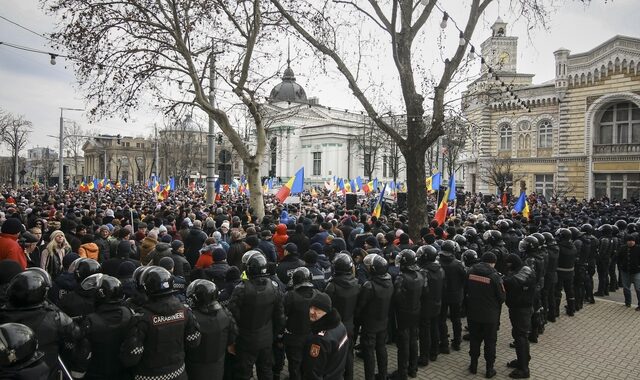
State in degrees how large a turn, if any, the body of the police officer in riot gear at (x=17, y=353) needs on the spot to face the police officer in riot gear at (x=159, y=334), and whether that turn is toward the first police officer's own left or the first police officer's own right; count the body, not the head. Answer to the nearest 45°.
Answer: approximately 90° to the first police officer's own right

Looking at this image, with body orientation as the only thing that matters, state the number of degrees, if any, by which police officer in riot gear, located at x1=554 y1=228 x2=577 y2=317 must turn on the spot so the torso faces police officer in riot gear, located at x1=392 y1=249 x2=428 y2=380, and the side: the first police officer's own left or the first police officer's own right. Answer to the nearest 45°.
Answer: approximately 90° to the first police officer's own left

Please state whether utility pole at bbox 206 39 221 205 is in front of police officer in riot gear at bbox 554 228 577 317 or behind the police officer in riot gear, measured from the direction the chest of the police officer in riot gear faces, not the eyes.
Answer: in front

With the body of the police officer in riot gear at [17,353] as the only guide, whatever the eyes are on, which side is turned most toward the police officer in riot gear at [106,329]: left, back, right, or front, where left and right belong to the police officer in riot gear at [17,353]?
right

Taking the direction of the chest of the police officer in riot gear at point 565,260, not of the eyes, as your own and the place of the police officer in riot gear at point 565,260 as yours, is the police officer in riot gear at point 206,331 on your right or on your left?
on your left

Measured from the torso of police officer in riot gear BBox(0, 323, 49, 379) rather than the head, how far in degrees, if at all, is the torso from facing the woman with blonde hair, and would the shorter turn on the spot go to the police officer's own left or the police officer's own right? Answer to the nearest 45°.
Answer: approximately 45° to the police officer's own right

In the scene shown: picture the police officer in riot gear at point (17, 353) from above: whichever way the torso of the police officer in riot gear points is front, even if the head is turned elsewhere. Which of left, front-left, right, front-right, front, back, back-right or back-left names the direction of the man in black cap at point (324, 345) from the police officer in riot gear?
back-right

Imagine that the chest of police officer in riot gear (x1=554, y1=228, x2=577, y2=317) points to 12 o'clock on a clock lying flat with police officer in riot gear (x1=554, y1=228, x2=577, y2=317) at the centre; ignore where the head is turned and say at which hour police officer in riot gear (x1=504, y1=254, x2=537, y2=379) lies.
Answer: police officer in riot gear (x1=504, y1=254, x2=537, y2=379) is roughly at 8 o'clock from police officer in riot gear (x1=554, y1=228, x2=577, y2=317).

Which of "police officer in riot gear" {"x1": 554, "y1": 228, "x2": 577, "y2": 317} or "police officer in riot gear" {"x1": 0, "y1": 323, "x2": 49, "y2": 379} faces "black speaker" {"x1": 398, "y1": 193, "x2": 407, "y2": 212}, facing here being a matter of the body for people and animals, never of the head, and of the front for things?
"police officer in riot gear" {"x1": 554, "y1": 228, "x2": 577, "y2": 317}

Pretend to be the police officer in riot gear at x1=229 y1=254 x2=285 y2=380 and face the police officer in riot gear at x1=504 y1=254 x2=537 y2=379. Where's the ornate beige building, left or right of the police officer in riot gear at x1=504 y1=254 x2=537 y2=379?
left

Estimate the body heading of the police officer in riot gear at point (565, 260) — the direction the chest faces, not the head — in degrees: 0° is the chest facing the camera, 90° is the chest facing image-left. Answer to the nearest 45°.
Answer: approximately 135°

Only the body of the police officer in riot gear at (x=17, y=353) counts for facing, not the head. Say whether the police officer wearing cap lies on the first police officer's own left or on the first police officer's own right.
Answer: on the first police officer's own right

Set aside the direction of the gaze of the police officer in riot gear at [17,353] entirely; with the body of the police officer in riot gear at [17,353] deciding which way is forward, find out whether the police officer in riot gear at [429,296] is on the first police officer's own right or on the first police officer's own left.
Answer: on the first police officer's own right

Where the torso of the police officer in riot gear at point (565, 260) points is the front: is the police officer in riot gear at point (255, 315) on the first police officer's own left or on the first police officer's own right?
on the first police officer's own left
